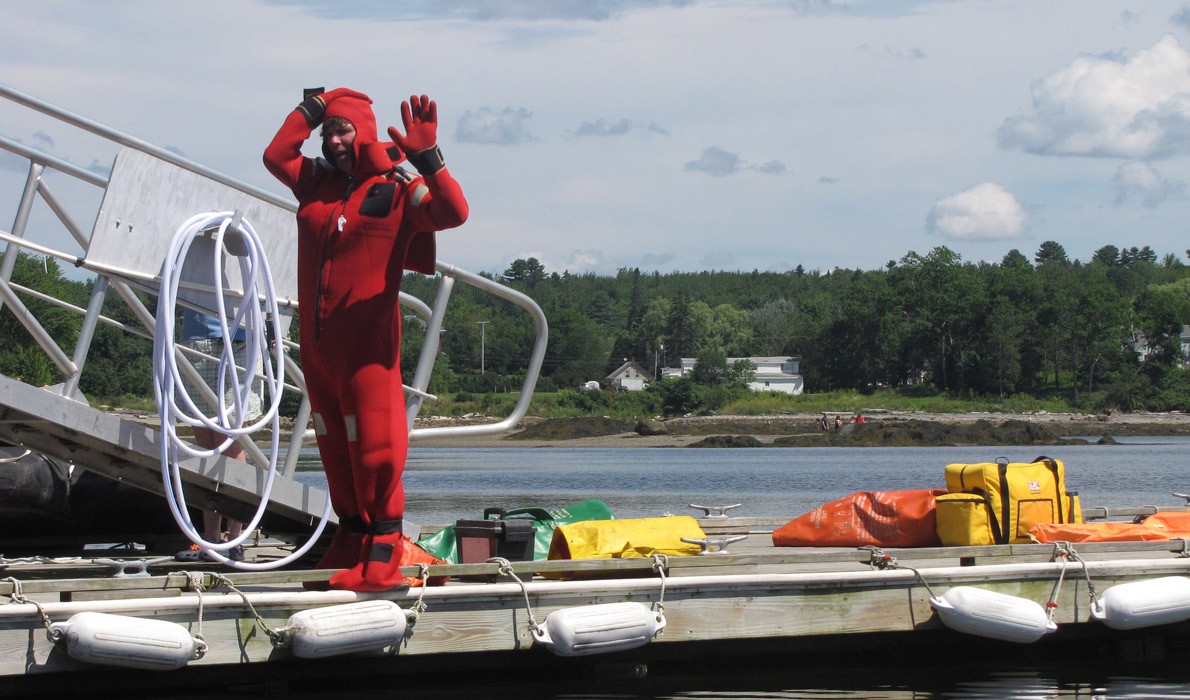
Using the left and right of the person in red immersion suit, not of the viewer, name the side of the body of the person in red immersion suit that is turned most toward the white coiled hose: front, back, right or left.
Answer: right

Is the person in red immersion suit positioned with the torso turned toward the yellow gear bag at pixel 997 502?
no

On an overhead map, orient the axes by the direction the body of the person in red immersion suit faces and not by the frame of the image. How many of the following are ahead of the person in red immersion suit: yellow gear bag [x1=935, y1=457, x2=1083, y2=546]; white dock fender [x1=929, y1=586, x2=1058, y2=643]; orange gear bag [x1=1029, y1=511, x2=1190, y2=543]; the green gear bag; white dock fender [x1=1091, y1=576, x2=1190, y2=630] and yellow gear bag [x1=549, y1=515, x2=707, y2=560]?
0

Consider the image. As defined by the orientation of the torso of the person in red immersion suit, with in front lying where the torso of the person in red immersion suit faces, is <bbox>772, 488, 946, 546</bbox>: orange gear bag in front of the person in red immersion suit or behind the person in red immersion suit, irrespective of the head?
behind

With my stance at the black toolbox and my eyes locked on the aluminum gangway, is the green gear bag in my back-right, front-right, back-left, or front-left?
back-right

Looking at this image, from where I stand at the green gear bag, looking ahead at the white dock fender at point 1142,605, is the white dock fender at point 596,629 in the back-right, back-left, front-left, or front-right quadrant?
front-right

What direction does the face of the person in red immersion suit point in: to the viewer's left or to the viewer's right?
to the viewer's left

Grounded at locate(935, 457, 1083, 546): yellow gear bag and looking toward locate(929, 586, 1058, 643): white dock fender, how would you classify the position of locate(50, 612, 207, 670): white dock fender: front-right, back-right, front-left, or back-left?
front-right

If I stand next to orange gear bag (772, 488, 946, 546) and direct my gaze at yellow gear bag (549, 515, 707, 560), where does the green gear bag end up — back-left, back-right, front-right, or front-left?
front-right

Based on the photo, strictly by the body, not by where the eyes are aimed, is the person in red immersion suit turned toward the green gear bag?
no

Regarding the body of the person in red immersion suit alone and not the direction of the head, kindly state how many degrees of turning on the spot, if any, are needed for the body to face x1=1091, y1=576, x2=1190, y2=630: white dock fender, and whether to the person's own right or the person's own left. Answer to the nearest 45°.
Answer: approximately 135° to the person's own left

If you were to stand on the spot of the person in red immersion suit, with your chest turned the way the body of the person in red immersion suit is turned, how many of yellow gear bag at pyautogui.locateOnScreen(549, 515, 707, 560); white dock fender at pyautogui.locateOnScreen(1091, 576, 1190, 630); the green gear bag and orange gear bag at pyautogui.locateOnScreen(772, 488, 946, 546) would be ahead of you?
0

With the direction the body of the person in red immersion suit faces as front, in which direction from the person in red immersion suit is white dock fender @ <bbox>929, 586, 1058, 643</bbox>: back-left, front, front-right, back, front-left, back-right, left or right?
back-left
